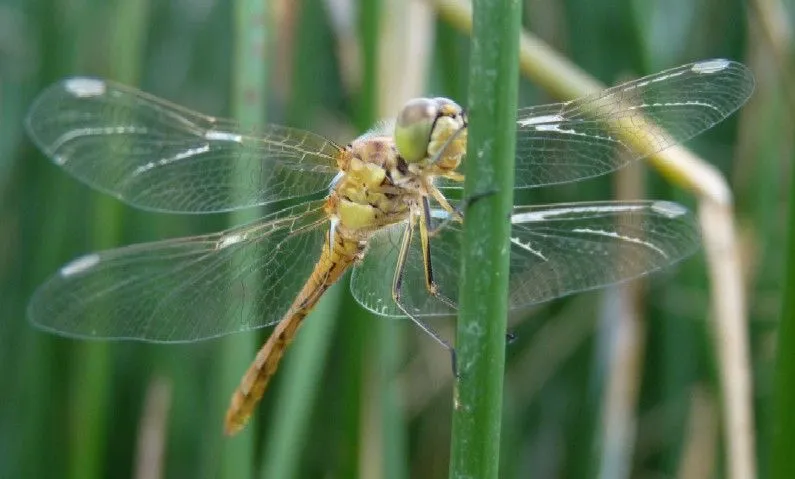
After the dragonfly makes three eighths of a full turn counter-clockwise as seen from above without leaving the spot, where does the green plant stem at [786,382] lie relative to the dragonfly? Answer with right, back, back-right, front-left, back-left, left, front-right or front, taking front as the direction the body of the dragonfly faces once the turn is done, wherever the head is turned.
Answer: back-right

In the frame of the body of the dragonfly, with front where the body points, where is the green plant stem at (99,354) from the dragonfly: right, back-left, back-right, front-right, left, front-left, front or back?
back

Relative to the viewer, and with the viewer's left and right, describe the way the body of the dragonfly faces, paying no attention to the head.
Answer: facing the viewer and to the right of the viewer
